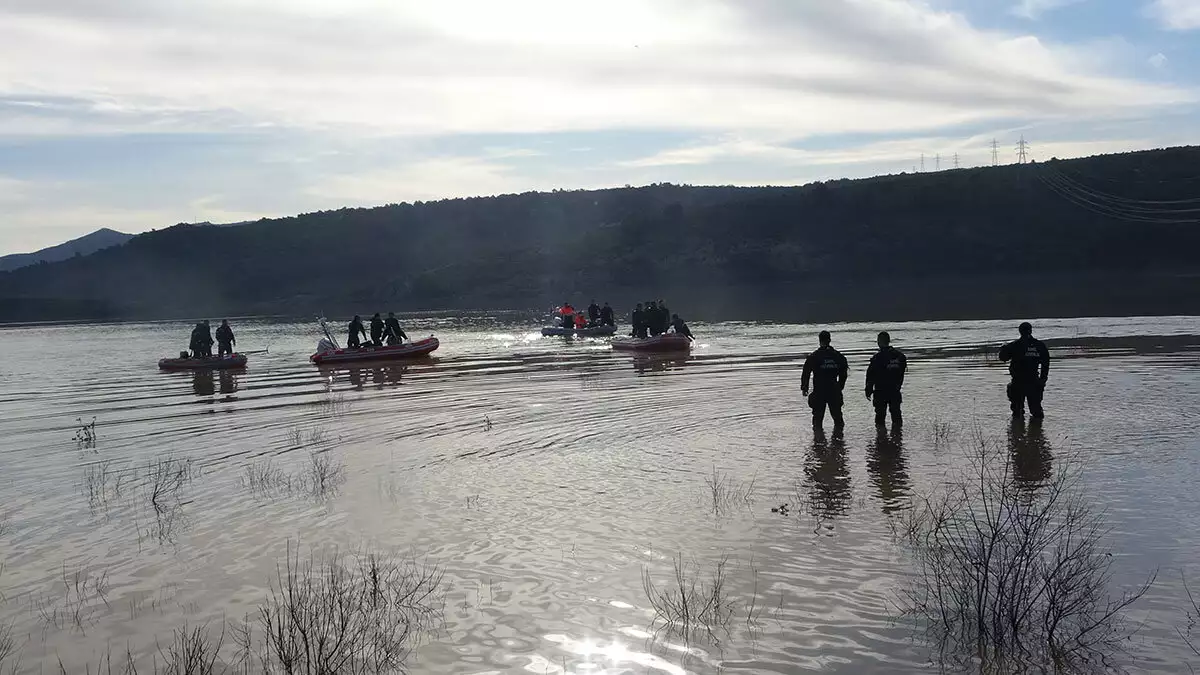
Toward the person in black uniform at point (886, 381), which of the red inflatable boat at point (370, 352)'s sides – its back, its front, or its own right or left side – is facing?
right

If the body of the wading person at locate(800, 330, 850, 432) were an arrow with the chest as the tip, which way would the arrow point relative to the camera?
away from the camera

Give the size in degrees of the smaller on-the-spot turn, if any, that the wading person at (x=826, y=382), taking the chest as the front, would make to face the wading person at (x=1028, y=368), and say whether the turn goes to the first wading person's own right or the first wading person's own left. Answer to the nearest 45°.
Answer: approximately 90° to the first wading person's own right

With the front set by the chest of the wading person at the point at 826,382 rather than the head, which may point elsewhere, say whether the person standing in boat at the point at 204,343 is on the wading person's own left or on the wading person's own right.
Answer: on the wading person's own left

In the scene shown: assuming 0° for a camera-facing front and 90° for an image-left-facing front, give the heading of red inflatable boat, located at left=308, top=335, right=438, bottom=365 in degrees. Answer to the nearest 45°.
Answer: approximately 270°

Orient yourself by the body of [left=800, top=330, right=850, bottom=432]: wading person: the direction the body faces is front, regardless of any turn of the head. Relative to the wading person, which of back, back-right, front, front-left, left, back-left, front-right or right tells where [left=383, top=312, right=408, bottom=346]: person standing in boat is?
front-left

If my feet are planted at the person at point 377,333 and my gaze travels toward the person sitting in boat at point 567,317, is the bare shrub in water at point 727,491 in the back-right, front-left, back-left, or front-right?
back-right

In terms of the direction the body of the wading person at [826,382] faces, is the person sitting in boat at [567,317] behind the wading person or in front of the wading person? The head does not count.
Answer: in front

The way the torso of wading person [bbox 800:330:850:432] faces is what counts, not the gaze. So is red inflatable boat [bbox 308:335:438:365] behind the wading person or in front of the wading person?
in front

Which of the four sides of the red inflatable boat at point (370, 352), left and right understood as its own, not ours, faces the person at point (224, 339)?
back

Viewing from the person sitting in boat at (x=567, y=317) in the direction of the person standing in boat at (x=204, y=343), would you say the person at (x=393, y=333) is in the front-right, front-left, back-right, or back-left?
front-left

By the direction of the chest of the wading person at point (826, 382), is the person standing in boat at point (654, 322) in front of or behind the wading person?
in front

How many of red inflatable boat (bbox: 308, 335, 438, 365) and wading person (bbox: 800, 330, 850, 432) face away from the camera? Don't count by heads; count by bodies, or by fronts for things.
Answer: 1

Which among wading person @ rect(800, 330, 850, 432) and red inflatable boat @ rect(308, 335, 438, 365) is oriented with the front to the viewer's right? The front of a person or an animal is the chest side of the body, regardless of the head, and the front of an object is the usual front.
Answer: the red inflatable boat
